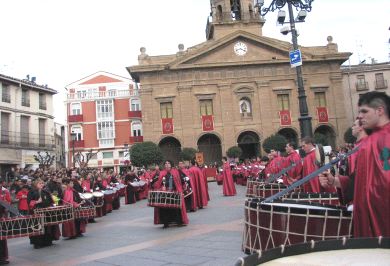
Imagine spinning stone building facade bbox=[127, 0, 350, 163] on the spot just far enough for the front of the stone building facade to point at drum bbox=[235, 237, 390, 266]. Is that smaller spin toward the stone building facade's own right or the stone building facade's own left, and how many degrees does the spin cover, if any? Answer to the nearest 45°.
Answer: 0° — it already faces it

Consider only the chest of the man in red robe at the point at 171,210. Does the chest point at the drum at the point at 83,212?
no

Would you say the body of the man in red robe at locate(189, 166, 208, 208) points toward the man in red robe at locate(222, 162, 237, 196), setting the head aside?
no

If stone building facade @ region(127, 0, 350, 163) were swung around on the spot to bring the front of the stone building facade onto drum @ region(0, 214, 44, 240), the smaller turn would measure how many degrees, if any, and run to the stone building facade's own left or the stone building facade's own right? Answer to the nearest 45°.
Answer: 0° — it already faces it

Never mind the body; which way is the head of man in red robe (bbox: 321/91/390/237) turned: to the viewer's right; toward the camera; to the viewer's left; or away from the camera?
to the viewer's left

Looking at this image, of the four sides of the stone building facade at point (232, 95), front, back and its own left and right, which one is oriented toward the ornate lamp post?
front

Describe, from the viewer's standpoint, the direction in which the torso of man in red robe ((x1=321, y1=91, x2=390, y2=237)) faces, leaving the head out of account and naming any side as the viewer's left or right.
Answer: facing to the left of the viewer

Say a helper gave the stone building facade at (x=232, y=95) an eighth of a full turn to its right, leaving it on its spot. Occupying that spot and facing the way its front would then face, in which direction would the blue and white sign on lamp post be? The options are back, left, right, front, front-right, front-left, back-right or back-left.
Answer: front-left

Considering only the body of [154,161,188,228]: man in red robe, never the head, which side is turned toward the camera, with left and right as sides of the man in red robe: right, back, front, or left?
front

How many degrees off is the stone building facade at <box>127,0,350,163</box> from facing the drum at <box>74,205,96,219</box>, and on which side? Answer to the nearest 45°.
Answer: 0° — it already faces it

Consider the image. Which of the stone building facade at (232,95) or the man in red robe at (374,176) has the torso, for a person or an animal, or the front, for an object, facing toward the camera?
the stone building facade
